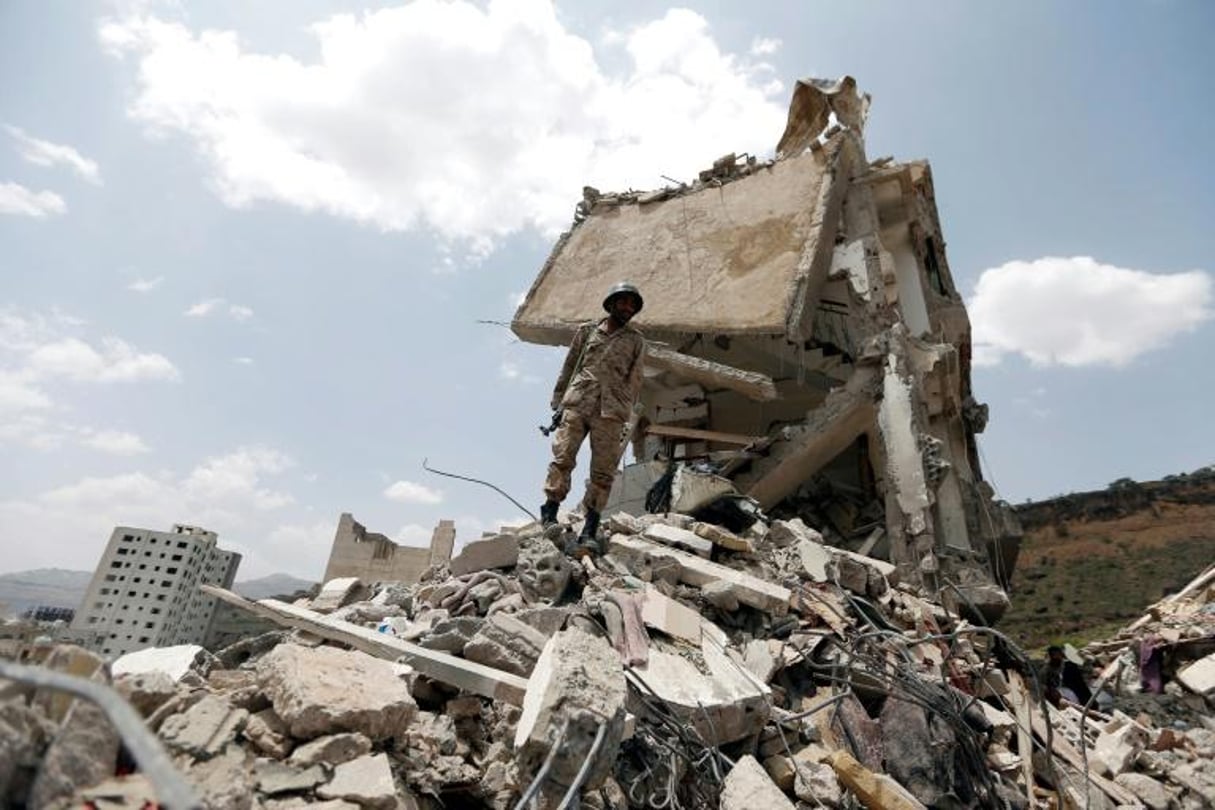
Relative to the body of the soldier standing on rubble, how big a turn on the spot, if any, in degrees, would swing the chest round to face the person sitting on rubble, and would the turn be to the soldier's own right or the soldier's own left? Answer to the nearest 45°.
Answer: approximately 135° to the soldier's own left

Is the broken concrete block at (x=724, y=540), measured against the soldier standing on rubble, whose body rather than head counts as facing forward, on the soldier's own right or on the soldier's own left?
on the soldier's own left

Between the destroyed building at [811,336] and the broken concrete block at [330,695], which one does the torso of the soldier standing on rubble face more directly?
the broken concrete block

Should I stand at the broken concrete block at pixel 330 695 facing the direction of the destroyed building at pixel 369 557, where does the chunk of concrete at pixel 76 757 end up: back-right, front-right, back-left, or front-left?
back-left

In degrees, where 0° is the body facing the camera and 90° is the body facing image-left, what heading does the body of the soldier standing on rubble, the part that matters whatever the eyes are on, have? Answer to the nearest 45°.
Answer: approximately 0°

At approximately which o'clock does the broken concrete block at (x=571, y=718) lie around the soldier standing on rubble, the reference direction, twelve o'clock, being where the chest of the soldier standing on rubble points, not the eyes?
The broken concrete block is roughly at 12 o'clock from the soldier standing on rubble.
